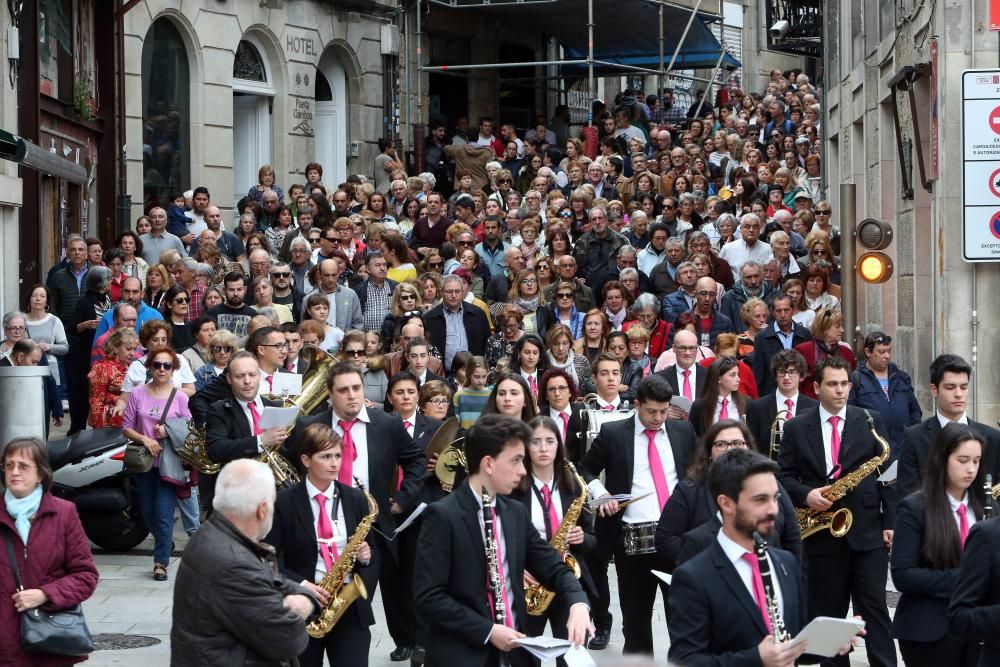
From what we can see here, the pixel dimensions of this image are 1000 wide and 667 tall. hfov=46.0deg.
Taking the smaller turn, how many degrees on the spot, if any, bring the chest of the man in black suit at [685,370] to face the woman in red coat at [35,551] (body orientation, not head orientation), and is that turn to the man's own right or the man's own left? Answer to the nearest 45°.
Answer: approximately 45° to the man's own right

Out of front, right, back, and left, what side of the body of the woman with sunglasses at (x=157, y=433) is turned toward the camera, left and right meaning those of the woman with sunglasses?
front

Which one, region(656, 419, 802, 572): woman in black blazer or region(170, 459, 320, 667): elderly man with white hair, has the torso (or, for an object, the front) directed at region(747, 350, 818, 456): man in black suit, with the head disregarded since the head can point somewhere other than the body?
the elderly man with white hair

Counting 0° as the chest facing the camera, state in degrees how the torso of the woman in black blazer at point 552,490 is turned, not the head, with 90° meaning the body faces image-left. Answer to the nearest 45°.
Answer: approximately 0°

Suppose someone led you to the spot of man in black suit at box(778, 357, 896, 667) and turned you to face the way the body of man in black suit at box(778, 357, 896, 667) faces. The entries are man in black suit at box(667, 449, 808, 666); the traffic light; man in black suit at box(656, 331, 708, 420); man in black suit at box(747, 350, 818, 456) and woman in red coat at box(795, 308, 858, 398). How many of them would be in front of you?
1

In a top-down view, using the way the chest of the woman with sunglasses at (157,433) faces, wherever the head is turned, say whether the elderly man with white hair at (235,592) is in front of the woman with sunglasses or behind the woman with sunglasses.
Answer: in front

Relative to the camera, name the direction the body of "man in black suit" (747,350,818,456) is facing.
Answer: toward the camera

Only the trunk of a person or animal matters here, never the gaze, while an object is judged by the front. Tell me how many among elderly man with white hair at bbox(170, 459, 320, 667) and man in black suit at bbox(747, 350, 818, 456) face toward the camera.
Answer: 1

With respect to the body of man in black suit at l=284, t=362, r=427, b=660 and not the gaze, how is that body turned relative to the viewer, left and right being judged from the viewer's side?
facing the viewer

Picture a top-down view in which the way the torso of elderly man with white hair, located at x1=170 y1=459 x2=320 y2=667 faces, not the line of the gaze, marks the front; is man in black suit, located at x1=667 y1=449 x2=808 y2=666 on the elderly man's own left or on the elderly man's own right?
on the elderly man's own right

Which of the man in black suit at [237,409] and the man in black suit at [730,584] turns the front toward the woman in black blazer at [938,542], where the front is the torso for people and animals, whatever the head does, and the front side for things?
the man in black suit at [237,409]

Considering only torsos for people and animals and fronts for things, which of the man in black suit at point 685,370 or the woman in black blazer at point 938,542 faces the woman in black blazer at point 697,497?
the man in black suit
